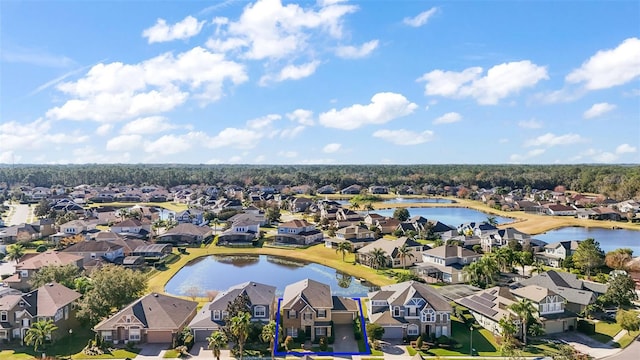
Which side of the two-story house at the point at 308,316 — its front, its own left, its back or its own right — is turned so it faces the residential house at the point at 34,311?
right

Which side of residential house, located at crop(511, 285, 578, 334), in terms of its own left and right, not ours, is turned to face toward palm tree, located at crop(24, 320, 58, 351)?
right

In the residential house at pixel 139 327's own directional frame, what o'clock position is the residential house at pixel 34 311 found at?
the residential house at pixel 34 311 is roughly at 4 o'clock from the residential house at pixel 139 327.

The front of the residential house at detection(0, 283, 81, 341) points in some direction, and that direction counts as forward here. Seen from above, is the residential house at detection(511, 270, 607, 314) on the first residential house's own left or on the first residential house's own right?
on the first residential house's own left

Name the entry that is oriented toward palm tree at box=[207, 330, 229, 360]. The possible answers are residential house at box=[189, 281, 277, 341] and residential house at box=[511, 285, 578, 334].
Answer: residential house at box=[189, 281, 277, 341]

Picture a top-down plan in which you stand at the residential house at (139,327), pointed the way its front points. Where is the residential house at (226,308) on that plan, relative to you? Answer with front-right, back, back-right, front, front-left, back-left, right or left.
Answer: left

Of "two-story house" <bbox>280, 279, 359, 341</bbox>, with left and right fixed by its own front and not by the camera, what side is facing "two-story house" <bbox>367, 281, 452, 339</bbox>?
left

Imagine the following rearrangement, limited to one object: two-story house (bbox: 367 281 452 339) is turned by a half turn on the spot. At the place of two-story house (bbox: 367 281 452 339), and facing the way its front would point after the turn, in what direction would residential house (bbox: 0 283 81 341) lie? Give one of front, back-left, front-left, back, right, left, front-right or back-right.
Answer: left

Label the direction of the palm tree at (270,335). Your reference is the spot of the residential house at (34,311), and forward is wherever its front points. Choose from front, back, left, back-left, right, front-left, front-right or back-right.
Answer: front-left

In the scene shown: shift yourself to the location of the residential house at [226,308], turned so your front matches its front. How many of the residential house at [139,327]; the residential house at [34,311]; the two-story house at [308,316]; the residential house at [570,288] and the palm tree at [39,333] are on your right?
3
